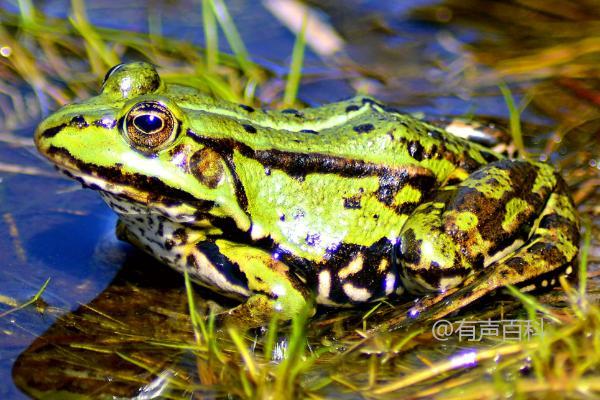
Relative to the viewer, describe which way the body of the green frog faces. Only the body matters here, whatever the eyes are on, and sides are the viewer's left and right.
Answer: facing to the left of the viewer
